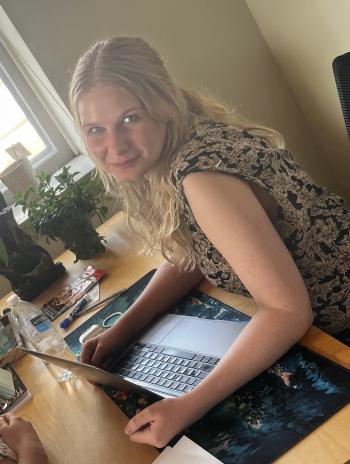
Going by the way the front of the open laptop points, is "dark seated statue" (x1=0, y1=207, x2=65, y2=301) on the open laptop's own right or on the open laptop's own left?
on the open laptop's own left

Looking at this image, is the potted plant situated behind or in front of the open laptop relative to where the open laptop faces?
in front

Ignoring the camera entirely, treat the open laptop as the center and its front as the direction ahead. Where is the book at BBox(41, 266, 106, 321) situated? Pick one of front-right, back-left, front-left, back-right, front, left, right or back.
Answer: front-left

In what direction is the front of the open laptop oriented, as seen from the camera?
facing away from the viewer and to the right of the viewer
